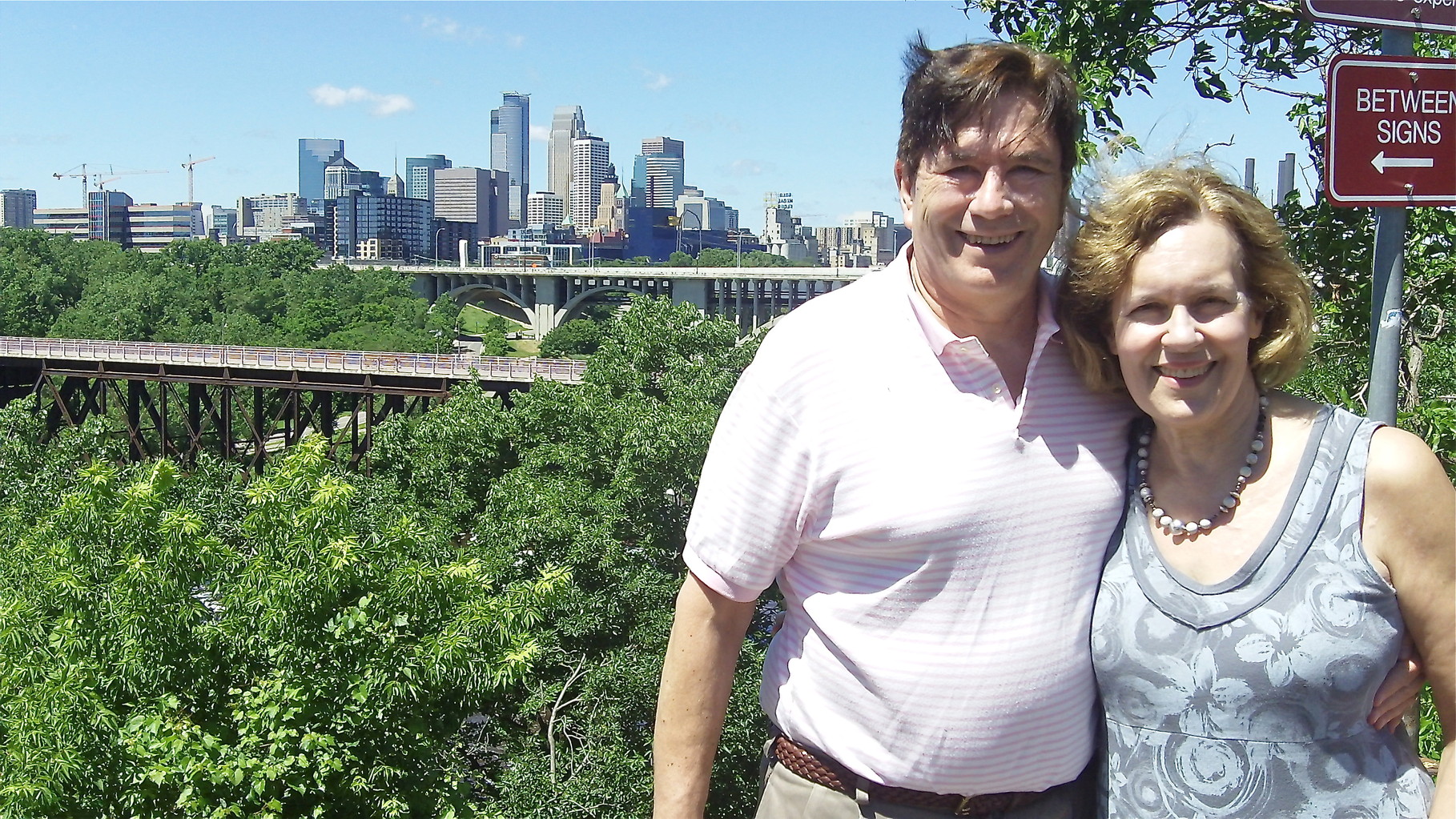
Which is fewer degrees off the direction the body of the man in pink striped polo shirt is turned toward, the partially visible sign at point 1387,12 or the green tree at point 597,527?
the partially visible sign

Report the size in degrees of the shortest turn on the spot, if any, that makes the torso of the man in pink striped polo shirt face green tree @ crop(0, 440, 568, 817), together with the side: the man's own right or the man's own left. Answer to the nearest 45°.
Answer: approximately 180°

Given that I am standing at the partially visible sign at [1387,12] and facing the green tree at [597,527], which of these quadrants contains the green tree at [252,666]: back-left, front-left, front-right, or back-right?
front-left

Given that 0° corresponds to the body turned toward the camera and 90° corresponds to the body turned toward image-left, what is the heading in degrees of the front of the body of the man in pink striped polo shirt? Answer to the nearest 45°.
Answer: approximately 315°

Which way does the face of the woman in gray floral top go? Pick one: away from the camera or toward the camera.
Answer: toward the camera

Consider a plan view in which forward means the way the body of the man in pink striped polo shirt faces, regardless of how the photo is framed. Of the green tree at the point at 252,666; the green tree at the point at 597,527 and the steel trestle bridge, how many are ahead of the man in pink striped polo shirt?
0

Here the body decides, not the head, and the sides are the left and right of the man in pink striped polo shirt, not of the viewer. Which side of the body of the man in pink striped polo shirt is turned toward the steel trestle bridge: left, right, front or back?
back

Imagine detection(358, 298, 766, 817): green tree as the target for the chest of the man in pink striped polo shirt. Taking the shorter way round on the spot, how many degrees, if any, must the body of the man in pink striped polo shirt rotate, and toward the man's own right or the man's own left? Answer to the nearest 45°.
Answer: approximately 135° to the man's own left

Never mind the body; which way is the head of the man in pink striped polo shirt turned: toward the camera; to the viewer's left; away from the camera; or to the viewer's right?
toward the camera
